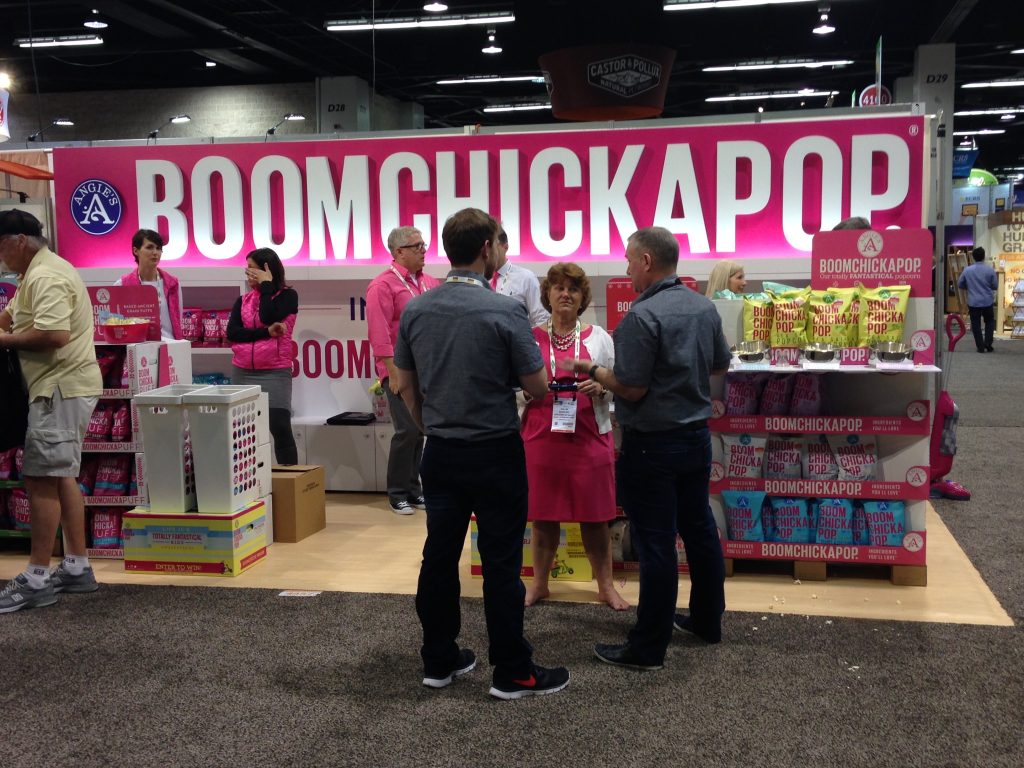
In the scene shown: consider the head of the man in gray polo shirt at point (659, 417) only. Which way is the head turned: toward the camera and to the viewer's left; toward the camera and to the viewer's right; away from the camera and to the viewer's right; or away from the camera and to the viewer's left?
away from the camera and to the viewer's left

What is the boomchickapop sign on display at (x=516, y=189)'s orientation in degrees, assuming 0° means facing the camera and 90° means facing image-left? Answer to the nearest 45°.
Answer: approximately 0°

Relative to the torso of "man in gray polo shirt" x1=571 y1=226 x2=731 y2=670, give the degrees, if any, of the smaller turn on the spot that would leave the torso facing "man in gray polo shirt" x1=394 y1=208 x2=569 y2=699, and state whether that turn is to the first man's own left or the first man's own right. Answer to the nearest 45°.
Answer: approximately 90° to the first man's own left

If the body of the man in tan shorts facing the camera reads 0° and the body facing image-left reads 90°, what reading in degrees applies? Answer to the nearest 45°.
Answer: approximately 90°

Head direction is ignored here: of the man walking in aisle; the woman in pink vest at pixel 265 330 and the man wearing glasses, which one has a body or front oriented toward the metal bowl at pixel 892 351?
the man wearing glasses

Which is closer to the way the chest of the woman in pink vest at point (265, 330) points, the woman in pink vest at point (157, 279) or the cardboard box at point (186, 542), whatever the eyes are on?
the cardboard box

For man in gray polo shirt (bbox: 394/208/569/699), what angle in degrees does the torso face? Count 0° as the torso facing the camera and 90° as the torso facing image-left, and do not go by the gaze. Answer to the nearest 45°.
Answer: approximately 225°

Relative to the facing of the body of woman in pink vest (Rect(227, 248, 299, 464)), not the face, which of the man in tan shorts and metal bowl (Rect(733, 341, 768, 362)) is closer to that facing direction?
the man in tan shorts

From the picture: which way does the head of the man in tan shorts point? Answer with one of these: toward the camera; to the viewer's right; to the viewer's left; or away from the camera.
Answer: to the viewer's left

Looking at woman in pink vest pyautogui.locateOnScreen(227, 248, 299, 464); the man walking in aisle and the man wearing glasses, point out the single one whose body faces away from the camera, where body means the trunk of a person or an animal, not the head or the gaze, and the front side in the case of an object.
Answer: the man walking in aisle

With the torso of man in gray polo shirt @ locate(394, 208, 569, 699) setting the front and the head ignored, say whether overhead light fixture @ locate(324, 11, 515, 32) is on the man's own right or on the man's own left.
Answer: on the man's own left

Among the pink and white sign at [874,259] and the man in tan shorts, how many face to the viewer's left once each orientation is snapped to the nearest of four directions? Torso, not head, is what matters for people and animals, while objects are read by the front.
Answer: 1

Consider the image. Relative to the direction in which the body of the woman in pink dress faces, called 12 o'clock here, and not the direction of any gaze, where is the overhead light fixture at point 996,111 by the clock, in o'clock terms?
The overhead light fixture is roughly at 7 o'clock from the woman in pink dress.
